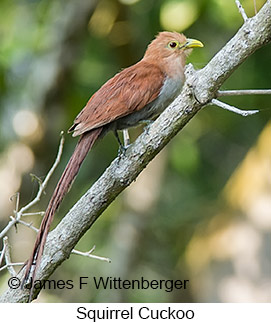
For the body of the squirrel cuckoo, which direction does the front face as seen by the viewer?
to the viewer's right
